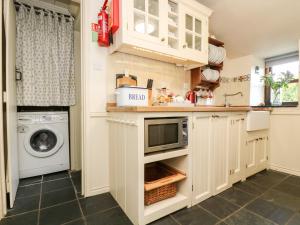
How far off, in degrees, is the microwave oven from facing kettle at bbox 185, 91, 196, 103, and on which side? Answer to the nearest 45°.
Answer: approximately 135° to its left

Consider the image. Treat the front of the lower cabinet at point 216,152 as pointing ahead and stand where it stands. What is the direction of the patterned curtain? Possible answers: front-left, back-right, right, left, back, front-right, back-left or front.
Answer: back-right

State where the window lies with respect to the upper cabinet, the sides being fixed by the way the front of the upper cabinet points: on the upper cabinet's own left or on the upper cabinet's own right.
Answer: on the upper cabinet's own left

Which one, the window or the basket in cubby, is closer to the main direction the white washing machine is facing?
the basket in cubby

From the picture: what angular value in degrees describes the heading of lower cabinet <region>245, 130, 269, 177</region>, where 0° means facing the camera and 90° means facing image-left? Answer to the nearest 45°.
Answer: approximately 315°

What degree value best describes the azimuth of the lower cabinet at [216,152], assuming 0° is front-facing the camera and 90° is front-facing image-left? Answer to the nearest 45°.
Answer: approximately 315°

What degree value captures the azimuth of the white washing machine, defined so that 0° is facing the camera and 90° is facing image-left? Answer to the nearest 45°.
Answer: approximately 0°

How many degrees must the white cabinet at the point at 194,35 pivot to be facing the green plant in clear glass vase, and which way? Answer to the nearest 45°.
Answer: approximately 90° to its left
